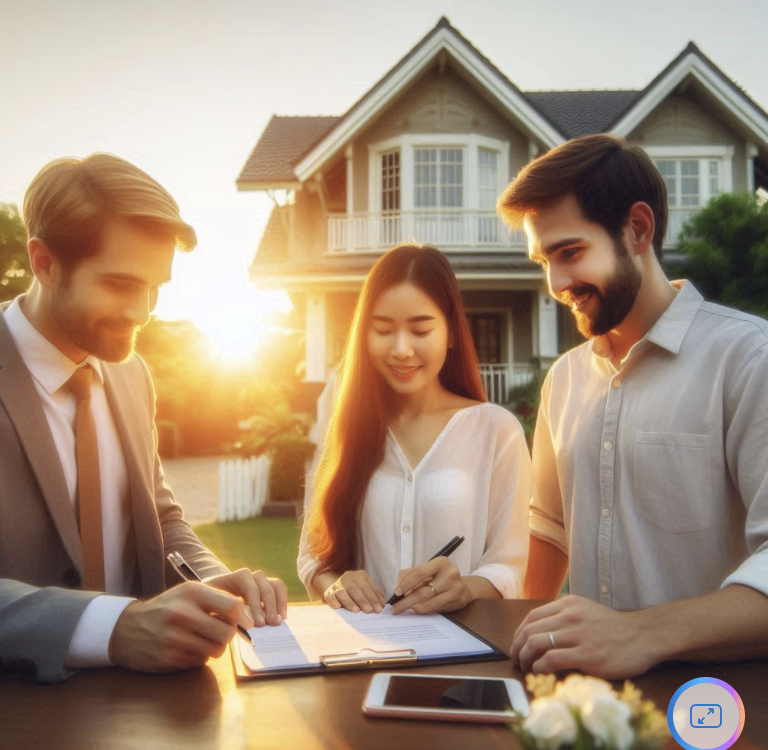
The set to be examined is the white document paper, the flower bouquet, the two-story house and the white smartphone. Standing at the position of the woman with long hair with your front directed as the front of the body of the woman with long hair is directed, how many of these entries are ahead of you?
3

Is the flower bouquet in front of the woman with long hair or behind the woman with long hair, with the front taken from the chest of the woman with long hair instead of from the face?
in front

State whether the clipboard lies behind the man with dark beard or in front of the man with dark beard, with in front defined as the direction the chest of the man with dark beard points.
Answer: in front

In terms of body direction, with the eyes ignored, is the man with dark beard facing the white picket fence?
no

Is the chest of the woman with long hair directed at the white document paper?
yes

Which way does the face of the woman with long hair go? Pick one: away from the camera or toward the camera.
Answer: toward the camera

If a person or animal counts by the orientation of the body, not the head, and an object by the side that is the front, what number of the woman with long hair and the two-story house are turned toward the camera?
2

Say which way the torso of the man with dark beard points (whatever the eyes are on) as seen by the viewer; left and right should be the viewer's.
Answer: facing the viewer and to the left of the viewer

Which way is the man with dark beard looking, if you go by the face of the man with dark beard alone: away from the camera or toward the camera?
toward the camera

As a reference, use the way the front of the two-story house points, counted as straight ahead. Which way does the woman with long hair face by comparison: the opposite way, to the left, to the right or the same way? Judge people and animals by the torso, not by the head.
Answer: the same way

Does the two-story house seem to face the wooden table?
yes

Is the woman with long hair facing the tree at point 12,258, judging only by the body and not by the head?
no

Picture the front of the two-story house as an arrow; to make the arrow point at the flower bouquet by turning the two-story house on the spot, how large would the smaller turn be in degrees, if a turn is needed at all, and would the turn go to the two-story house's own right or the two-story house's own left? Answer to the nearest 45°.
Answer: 0° — it already faces it

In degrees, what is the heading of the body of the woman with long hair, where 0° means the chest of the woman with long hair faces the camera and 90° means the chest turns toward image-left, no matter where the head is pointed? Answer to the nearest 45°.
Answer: approximately 0°

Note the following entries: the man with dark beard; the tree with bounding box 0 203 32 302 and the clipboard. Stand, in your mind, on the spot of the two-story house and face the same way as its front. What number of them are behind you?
0

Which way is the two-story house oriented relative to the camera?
toward the camera

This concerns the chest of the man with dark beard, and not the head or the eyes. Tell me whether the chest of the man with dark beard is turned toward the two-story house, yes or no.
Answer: no
